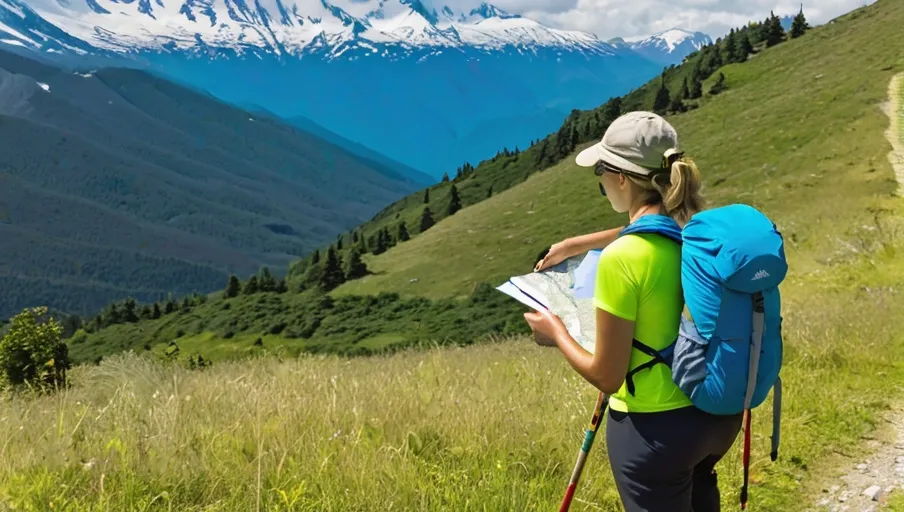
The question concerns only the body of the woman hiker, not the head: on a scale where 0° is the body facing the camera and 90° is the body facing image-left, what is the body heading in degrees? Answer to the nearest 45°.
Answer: approximately 135°

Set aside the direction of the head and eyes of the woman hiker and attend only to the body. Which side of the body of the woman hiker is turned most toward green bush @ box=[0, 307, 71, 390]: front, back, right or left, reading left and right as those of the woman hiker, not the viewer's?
front
